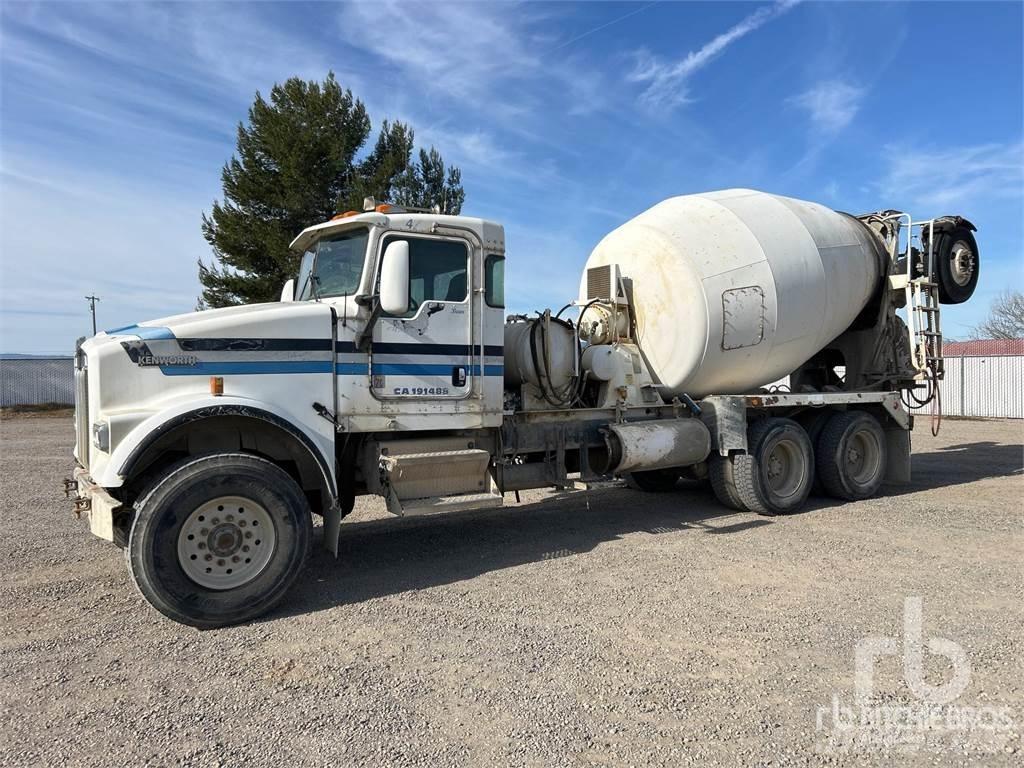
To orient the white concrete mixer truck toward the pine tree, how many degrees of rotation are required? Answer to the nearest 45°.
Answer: approximately 90° to its right

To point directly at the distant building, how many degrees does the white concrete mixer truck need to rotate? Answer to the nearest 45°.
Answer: approximately 180°

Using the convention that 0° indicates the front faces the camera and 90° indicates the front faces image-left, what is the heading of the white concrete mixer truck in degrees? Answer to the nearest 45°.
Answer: approximately 45°
